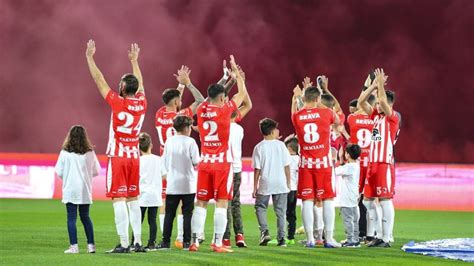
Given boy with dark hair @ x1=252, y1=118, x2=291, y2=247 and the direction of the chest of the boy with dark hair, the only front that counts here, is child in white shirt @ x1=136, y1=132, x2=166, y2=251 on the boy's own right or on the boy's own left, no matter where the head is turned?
on the boy's own left

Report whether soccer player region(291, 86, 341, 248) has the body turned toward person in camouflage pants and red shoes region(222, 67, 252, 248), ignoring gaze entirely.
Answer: no

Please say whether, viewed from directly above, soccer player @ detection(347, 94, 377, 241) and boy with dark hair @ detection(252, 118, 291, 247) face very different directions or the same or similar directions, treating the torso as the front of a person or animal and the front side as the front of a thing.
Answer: same or similar directions

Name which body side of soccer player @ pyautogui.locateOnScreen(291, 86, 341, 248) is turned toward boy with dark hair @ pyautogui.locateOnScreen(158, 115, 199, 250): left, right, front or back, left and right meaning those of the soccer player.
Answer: left

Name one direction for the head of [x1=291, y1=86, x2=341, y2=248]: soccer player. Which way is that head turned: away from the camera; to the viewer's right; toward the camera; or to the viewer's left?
away from the camera

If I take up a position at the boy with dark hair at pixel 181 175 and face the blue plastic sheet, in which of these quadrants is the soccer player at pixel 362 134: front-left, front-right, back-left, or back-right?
front-left

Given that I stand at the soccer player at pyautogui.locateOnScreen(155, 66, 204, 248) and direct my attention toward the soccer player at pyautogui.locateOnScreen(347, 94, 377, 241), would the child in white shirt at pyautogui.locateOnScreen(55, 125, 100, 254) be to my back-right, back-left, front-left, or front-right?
back-right

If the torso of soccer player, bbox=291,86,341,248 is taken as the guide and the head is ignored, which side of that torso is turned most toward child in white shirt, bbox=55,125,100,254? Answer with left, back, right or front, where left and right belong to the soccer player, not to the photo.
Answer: left

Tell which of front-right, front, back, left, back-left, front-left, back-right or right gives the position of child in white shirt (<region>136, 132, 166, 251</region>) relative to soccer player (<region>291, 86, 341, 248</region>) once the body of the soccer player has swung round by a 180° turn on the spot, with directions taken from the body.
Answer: right

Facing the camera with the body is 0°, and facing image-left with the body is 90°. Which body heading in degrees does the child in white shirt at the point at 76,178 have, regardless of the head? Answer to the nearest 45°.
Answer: approximately 180°

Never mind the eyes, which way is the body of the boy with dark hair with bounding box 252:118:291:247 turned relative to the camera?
away from the camera

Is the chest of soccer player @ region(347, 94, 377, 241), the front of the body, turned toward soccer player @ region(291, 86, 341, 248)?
no

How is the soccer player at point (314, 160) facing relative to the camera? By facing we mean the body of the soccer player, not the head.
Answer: away from the camera

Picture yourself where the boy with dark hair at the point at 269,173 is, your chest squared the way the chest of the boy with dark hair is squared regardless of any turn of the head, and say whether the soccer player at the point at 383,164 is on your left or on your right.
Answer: on your right

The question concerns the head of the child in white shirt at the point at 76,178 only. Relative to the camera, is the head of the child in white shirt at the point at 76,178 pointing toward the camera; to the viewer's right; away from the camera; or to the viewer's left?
away from the camera

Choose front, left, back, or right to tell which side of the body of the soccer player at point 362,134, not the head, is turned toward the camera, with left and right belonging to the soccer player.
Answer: back

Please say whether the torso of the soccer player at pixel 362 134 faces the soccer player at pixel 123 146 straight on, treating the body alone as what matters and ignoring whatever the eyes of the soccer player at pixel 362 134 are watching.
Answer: no

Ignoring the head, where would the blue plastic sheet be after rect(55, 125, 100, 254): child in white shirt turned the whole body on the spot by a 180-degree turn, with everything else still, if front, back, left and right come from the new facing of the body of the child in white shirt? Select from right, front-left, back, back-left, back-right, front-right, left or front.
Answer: left
